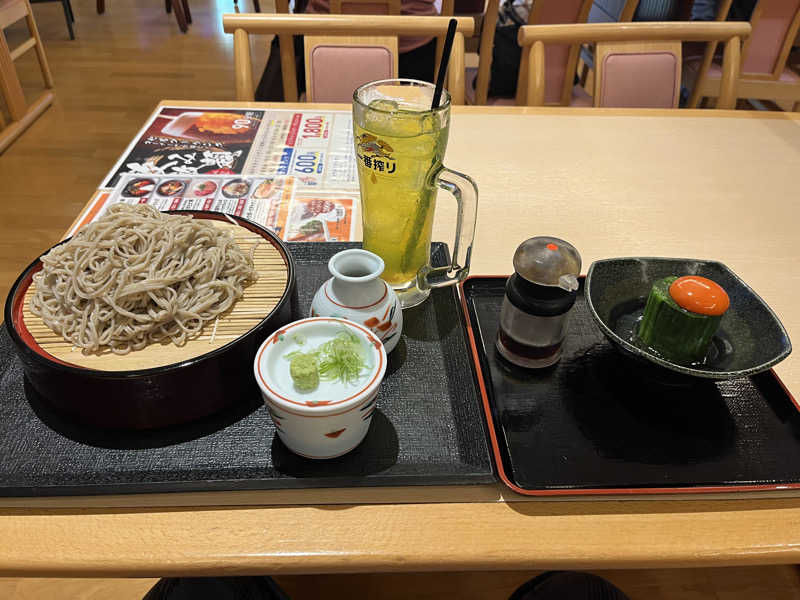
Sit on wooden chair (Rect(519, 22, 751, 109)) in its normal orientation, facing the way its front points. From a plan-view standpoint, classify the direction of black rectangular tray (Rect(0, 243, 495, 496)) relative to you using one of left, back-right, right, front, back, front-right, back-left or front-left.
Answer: front

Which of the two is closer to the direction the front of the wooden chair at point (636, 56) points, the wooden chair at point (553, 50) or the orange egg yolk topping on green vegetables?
the orange egg yolk topping on green vegetables

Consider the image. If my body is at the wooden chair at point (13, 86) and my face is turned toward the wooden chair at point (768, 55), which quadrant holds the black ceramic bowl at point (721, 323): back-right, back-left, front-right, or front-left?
front-right

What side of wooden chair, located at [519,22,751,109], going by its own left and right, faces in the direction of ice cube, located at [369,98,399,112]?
front

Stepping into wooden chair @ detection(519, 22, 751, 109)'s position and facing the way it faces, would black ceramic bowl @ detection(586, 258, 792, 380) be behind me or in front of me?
in front

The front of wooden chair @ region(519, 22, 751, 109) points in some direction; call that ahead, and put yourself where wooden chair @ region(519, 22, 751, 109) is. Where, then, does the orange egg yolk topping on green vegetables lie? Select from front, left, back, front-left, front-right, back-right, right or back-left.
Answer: front

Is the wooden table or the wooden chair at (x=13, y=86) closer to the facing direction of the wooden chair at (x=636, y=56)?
the wooden table

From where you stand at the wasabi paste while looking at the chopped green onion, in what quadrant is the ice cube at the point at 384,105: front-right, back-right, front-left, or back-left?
front-left

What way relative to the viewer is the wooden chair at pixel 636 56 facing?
toward the camera

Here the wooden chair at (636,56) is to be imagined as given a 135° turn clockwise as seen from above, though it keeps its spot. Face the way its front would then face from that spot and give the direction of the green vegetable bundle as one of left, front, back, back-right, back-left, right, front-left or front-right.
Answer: back-left
